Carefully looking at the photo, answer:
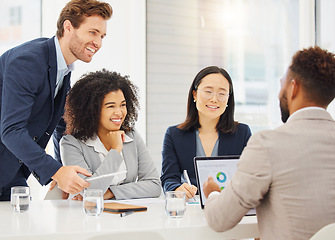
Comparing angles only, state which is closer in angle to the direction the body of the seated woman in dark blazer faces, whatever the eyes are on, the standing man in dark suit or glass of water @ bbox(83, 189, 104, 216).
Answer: the glass of water

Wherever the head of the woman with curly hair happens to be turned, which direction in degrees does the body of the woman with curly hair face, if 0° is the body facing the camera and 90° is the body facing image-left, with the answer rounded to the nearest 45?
approximately 315°

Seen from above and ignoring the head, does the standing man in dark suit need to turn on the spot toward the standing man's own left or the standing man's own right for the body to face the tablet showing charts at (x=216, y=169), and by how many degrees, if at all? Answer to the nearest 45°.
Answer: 0° — they already face it

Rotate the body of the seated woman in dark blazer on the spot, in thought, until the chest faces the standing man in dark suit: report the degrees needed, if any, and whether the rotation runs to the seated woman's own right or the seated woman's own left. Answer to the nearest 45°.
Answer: approximately 45° to the seated woman's own right
